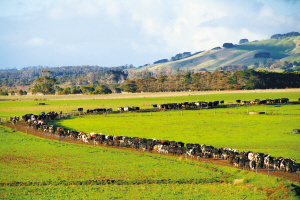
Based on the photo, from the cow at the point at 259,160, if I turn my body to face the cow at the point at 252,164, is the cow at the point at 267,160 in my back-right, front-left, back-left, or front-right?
back-left

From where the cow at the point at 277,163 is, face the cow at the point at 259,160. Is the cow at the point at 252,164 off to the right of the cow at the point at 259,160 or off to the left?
left

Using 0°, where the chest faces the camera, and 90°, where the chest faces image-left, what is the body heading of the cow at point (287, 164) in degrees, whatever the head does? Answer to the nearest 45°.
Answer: approximately 315°

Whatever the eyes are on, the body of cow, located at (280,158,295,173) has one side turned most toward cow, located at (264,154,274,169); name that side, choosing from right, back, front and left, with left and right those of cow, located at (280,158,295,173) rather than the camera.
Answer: front
